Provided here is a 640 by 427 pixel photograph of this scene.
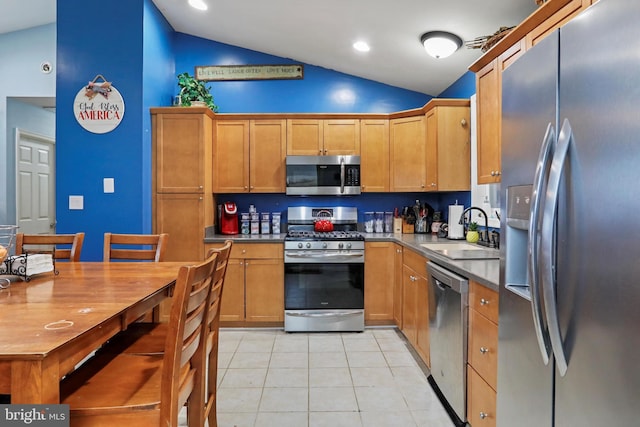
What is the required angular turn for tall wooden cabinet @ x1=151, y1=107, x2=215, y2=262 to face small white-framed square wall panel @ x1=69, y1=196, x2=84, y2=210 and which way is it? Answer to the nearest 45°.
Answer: approximately 90° to its right

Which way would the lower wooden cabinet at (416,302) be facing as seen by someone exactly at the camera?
facing to the left of the viewer

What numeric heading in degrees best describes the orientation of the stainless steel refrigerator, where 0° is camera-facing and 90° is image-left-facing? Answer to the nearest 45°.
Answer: approximately 45°

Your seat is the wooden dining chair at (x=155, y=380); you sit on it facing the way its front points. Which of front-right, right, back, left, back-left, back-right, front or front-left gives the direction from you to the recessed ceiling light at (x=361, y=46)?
right

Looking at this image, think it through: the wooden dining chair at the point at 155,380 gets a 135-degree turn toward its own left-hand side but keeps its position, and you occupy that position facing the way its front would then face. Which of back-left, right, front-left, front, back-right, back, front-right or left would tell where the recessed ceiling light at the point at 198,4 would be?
back

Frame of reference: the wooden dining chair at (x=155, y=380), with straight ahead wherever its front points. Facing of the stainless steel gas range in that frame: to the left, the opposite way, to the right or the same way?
to the left

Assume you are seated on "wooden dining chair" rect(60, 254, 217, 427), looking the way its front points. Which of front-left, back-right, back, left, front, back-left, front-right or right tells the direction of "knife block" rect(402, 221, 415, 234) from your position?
right

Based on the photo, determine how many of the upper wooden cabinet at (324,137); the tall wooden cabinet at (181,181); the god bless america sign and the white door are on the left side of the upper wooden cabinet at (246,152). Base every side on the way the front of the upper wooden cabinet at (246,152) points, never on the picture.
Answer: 1

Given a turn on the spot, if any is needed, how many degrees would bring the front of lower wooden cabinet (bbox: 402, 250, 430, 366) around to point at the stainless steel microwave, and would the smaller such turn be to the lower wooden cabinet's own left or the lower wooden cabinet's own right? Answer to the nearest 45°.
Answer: approximately 45° to the lower wooden cabinet's own right

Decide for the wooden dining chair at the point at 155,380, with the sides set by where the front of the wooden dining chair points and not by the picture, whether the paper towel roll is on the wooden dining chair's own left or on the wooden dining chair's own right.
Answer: on the wooden dining chair's own right

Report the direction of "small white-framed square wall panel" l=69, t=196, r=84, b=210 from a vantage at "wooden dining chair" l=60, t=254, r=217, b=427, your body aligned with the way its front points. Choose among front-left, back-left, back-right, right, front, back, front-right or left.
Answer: front-right

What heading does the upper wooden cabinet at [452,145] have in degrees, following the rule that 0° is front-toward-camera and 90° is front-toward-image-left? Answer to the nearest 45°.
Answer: approximately 90°

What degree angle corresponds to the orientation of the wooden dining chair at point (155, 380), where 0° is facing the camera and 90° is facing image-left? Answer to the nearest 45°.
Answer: approximately 135°

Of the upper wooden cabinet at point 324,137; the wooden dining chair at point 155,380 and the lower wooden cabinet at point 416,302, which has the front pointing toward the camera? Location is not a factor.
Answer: the upper wooden cabinet
